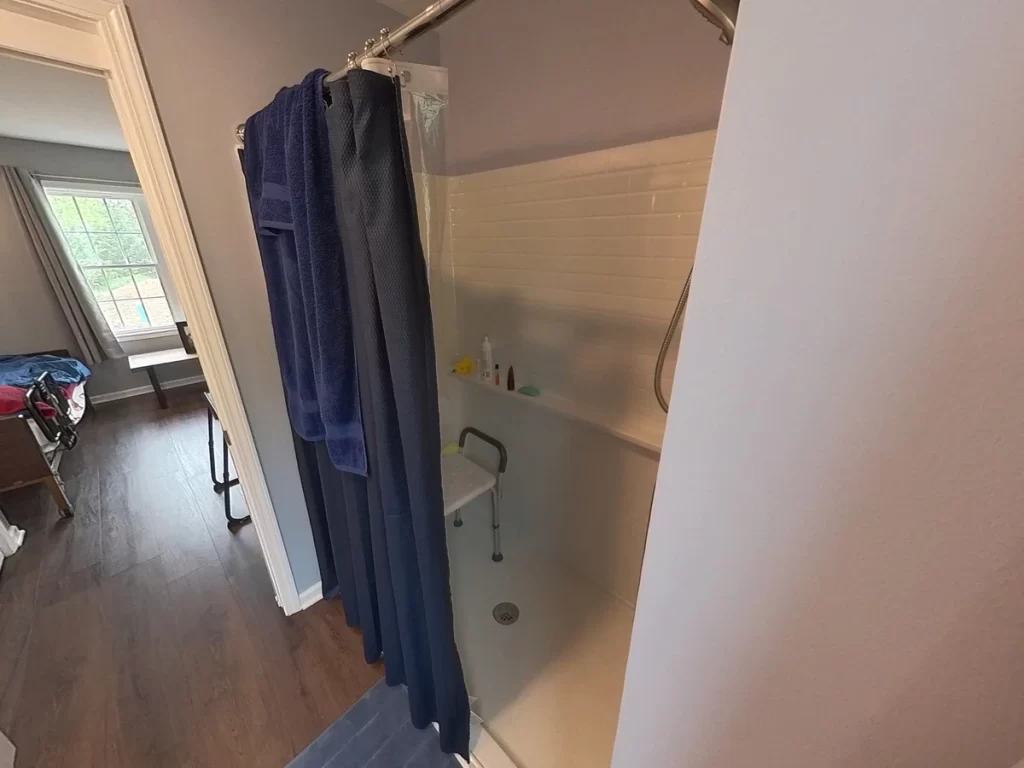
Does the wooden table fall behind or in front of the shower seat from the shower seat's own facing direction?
behind

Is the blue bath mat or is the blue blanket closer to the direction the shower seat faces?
the blue bath mat

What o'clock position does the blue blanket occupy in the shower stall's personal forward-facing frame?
The blue blanket is roughly at 2 o'clock from the shower stall.

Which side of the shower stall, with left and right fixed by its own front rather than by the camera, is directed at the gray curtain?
right

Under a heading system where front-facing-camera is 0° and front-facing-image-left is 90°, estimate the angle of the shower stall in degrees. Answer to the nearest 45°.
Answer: approximately 45°

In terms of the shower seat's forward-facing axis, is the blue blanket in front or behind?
behind

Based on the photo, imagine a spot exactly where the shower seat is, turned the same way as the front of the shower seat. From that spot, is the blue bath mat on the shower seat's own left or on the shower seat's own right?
on the shower seat's own right

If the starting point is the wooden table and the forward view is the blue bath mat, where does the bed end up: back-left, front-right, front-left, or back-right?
front-right

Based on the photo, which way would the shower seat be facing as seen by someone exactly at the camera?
facing the viewer and to the right of the viewer
